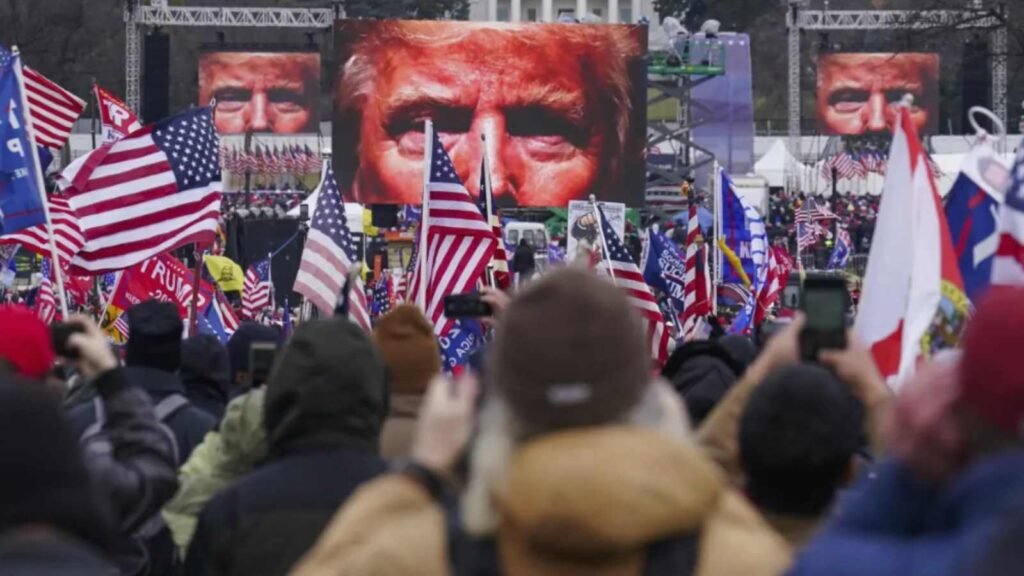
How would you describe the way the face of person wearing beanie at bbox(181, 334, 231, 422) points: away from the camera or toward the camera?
away from the camera

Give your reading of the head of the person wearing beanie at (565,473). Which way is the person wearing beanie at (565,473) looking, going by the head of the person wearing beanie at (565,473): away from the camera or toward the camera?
away from the camera

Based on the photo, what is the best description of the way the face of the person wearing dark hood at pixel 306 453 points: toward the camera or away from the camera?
away from the camera

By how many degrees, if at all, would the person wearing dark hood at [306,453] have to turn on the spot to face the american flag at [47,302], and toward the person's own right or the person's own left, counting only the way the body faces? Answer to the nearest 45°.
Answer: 0° — they already face it

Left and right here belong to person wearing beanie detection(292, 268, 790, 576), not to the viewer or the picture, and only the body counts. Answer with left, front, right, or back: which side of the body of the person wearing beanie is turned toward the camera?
back

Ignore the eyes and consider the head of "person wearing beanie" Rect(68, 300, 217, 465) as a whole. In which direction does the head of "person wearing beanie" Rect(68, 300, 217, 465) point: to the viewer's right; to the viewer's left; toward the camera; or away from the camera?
away from the camera

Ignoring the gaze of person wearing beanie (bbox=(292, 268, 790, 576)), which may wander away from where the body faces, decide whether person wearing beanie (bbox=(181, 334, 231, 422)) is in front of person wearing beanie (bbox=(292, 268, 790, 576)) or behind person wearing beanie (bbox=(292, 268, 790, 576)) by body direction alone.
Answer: in front

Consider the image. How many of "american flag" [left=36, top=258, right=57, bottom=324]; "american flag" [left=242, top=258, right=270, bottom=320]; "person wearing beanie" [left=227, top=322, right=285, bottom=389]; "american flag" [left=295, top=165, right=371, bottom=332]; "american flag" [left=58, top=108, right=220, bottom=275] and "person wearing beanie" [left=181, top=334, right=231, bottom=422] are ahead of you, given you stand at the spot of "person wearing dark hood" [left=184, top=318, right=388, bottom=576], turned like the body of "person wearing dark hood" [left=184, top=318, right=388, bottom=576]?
6

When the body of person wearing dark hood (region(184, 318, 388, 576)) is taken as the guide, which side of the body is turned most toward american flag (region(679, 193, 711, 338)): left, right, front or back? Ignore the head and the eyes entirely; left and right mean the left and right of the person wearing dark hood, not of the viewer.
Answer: front

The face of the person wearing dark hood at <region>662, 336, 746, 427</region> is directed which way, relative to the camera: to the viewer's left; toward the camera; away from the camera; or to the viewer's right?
away from the camera

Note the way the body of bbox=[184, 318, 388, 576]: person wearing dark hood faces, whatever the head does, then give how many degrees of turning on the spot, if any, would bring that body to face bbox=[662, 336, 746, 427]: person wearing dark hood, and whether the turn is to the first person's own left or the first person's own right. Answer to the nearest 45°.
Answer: approximately 45° to the first person's own right

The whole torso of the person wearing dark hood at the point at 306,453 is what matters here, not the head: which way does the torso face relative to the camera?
away from the camera

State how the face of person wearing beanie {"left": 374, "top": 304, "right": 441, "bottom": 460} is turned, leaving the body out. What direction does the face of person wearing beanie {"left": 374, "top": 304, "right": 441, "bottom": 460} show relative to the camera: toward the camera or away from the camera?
away from the camera

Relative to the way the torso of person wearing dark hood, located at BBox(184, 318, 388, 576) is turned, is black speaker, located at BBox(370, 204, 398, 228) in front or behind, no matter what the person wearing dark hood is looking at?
in front

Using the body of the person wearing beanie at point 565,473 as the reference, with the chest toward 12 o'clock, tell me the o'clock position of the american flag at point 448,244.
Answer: The american flag is roughly at 12 o'clock from the person wearing beanie.

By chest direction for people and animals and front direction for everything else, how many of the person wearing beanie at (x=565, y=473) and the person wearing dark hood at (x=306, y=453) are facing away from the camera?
2
